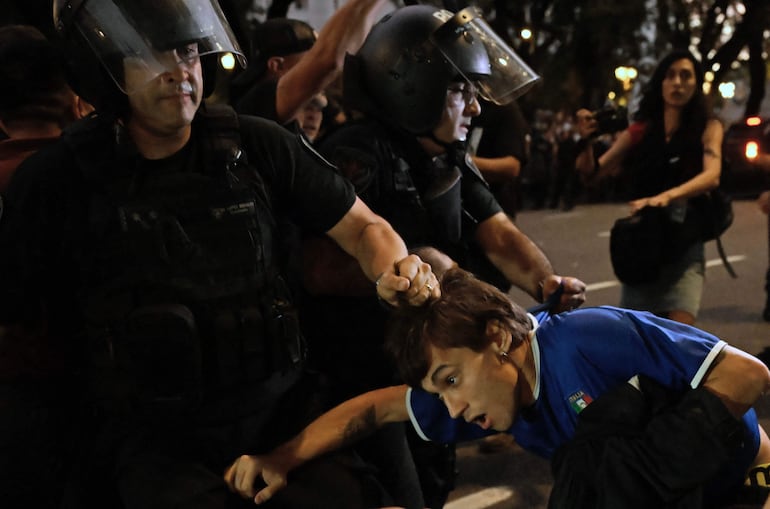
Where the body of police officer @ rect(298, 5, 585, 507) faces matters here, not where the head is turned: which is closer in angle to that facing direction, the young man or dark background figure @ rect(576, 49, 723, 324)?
the young man

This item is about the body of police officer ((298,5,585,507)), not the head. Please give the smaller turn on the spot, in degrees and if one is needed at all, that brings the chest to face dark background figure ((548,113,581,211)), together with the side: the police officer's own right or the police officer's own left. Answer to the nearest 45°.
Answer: approximately 135° to the police officer's own left

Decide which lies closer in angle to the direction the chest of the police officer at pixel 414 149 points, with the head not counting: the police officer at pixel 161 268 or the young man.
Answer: the young man

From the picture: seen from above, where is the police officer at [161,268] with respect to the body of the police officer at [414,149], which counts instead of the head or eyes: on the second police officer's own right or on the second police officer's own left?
on the second police officer's own right

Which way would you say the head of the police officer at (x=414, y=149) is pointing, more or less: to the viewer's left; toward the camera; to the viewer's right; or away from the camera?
to the viewer's right

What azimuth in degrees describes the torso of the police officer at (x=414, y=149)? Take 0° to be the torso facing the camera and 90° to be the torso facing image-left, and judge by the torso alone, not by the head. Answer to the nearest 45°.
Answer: approximately 315°

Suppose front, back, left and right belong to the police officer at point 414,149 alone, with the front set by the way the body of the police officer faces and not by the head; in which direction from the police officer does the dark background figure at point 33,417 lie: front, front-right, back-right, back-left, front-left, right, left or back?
right

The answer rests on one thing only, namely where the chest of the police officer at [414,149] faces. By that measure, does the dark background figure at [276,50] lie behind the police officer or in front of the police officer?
behind

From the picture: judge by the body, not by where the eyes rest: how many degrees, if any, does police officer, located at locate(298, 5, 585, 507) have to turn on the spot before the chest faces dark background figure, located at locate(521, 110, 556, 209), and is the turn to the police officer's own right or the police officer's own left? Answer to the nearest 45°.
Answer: approximately 135° to the police officer's own left

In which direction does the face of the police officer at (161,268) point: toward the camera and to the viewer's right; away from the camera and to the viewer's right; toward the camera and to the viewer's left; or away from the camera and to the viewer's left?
toward the camera and to the viewer's right

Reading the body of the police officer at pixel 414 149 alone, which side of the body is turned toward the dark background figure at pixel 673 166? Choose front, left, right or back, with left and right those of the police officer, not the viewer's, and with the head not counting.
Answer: left
